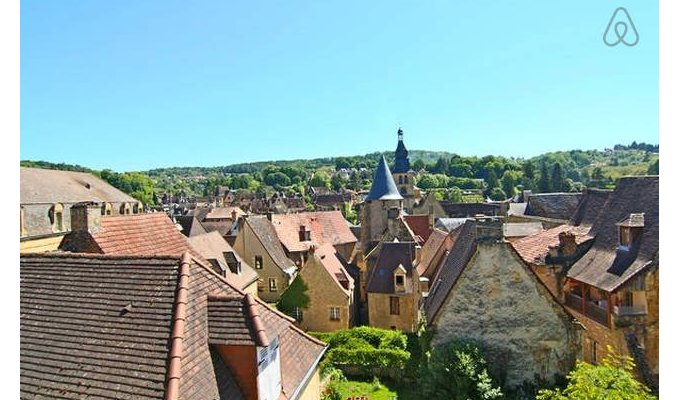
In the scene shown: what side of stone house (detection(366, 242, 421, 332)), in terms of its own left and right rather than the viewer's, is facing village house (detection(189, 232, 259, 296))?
right

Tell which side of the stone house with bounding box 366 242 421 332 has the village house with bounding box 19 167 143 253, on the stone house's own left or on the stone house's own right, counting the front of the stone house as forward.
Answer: on the stone house's own right

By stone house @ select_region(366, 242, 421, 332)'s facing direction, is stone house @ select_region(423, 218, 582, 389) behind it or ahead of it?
ahead

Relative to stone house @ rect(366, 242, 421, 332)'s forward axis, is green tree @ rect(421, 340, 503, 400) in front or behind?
in front

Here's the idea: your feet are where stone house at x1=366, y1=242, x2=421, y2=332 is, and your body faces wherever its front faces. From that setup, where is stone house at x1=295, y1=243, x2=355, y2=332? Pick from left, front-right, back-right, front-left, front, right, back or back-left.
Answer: right

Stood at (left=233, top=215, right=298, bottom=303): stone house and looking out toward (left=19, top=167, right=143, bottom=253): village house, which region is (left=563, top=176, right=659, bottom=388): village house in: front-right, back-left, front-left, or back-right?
back-left

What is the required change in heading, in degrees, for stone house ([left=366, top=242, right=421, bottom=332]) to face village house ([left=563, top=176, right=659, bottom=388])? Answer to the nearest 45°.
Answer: approximately 45° to its left

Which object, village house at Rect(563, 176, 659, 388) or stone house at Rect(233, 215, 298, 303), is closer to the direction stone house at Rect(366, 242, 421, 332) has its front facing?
the village house

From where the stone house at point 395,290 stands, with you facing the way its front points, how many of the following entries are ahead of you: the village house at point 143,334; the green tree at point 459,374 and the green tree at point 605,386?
3

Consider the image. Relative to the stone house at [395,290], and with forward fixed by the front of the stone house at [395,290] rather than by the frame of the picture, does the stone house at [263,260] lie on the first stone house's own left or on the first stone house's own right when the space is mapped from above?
on the first stone house's own right

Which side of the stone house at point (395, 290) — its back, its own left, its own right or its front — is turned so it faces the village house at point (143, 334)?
front

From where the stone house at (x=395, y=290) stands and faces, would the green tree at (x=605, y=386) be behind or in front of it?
in front

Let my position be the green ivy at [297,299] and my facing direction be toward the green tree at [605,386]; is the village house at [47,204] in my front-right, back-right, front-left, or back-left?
back-right

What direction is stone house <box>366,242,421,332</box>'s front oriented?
toward the camera

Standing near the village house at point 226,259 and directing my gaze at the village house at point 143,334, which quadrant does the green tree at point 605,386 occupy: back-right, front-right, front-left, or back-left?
front-left

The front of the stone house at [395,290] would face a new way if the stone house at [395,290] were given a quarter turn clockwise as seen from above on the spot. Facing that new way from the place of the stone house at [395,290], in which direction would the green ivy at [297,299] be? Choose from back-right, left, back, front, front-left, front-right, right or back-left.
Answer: front

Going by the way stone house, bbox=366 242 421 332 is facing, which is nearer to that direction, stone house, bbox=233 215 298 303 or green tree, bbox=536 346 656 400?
the green tree
